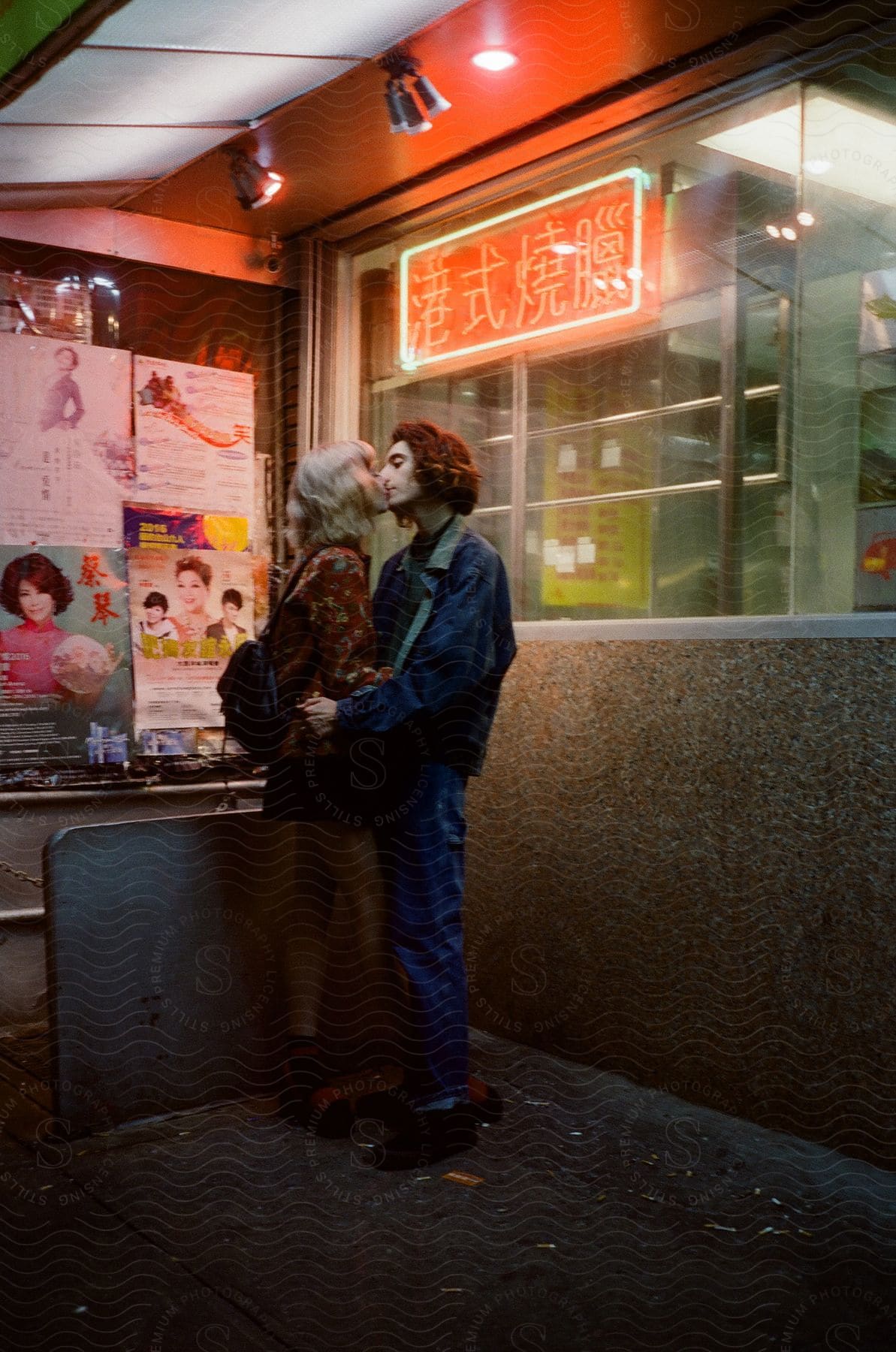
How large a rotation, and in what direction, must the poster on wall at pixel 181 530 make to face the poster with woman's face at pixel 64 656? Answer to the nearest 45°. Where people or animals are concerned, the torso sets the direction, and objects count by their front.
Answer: approximately 90° to its right

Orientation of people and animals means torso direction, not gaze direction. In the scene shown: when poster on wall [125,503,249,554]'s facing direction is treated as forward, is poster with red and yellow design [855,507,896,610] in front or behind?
in front

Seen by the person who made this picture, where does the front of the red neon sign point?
facing the viewer and to the left of the viewer

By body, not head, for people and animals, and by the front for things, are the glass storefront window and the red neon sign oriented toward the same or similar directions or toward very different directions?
same or similar directions

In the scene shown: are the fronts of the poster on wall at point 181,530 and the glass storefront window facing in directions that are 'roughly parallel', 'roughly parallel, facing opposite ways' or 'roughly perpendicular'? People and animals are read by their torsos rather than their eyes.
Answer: roughly perpendicular

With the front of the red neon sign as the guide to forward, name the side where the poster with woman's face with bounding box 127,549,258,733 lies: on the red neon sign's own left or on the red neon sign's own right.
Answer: on the red neon sign's own right

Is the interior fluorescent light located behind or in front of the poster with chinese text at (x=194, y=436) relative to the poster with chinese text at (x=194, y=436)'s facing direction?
in front

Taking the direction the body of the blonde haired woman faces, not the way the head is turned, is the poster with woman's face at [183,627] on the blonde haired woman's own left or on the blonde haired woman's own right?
on the blonde haired woman's own left

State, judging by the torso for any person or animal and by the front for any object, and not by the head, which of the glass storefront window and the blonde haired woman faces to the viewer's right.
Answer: the blonde haired woman

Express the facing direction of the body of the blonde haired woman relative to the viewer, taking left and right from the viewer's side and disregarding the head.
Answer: facing to the right of the viewer

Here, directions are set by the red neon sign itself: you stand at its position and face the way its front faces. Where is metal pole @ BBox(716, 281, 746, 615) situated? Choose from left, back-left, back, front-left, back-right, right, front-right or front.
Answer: left

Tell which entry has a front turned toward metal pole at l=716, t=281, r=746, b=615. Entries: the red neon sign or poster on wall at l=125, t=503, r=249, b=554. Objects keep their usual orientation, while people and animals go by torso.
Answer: the poster on wall

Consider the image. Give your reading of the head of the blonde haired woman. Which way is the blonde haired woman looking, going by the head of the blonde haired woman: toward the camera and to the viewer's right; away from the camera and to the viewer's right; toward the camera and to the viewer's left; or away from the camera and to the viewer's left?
away from the camera and to the viewer's right

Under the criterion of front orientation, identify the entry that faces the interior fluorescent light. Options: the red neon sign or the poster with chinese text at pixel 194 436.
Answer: the poster with chinese text

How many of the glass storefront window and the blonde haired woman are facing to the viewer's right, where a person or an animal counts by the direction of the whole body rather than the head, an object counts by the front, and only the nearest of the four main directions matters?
1

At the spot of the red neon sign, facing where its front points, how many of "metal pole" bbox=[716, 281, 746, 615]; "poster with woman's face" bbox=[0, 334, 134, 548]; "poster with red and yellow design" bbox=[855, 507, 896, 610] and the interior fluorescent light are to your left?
3
